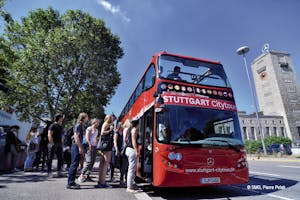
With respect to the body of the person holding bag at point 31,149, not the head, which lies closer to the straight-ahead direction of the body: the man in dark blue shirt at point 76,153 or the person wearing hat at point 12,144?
the man in dark blue shirt

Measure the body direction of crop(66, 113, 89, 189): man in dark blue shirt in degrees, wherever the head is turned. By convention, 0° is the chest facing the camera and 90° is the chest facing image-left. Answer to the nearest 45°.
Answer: approximately 270°

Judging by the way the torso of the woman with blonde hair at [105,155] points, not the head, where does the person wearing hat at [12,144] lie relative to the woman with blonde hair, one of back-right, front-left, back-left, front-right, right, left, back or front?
back-left

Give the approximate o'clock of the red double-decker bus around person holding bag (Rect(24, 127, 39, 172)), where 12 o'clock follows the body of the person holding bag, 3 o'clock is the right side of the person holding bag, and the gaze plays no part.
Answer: The red double-decker bus is roughly at 12 o'clock from the person holding bag.

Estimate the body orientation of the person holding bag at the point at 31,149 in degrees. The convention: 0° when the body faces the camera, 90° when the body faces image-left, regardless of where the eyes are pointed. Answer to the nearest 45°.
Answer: approximately 270°

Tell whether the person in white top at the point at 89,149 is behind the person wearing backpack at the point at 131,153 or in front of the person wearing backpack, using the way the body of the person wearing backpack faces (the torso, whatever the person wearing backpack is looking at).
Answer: behind

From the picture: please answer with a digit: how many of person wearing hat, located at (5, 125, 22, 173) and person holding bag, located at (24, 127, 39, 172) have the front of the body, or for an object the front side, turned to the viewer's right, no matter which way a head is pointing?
2

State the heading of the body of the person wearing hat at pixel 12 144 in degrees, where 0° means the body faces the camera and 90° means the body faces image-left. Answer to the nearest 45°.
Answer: approximately 270°

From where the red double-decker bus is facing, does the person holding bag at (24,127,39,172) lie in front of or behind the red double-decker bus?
behind
